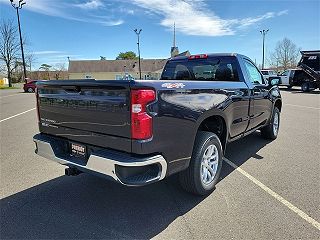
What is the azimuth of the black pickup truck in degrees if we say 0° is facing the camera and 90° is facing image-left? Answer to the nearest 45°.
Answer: approximately 225°
